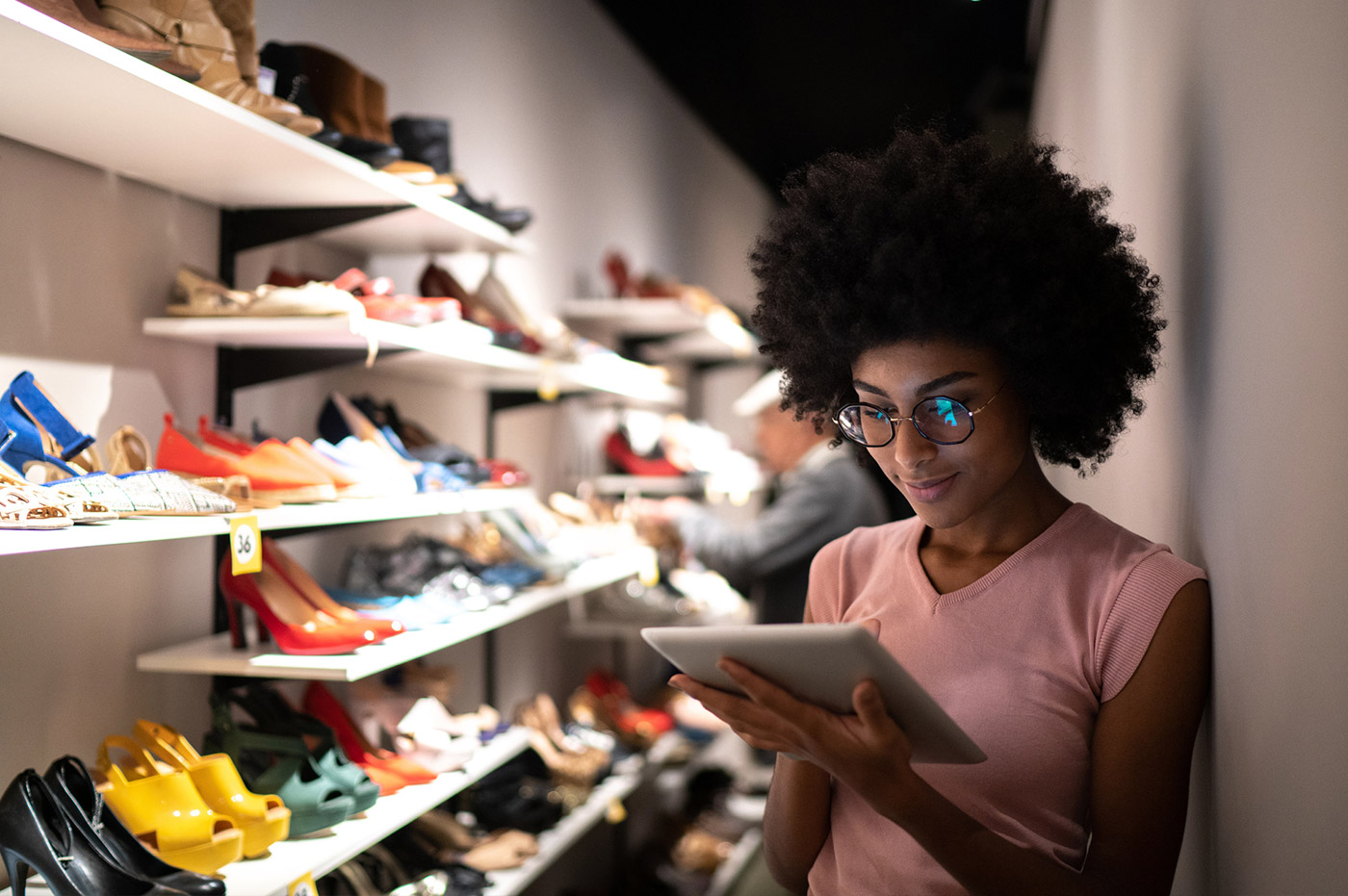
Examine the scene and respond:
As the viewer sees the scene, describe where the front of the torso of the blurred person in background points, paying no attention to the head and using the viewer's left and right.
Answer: facing to the left of the viewer

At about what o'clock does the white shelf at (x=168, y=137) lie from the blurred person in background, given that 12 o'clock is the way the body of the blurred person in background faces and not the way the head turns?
The white shelf is roughly at 10 o'clock from the blurred person in background.

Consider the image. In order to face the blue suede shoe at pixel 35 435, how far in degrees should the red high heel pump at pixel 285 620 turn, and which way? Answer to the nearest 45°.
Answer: approximately 135° to its right

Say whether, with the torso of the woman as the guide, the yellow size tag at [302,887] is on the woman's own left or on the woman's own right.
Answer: on the woman's own right

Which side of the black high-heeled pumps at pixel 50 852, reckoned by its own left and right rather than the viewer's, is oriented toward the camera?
right

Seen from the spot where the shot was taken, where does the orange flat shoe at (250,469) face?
facing to the right of the viewer

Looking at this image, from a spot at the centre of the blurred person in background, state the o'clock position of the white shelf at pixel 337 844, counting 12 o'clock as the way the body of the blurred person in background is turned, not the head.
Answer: The white shelf is roughly at 10 o'clock from the blurred person in background.

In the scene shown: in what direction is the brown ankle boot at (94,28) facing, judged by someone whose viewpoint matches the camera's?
facing to the right of the viewer

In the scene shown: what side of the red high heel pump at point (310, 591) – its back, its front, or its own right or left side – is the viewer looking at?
right

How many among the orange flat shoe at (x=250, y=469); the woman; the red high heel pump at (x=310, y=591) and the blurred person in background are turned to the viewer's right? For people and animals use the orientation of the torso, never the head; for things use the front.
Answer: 2
